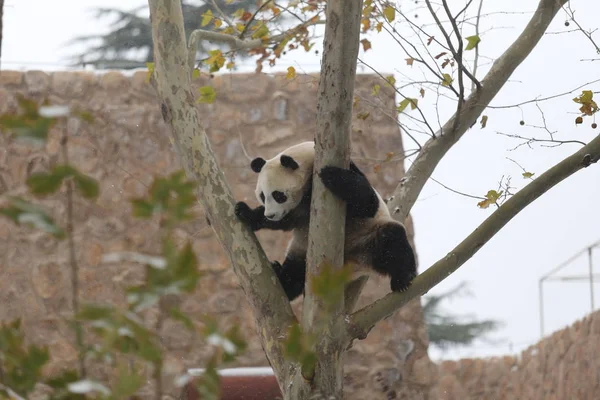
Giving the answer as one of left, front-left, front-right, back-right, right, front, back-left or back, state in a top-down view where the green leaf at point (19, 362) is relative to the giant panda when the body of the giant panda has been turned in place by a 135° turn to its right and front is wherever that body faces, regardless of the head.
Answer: back

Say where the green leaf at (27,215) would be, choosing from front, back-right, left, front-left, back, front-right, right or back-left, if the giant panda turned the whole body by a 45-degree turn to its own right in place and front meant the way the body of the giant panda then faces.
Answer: left

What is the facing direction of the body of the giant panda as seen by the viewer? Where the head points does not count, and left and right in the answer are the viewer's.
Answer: facing the viewer and to the left of the viewer
